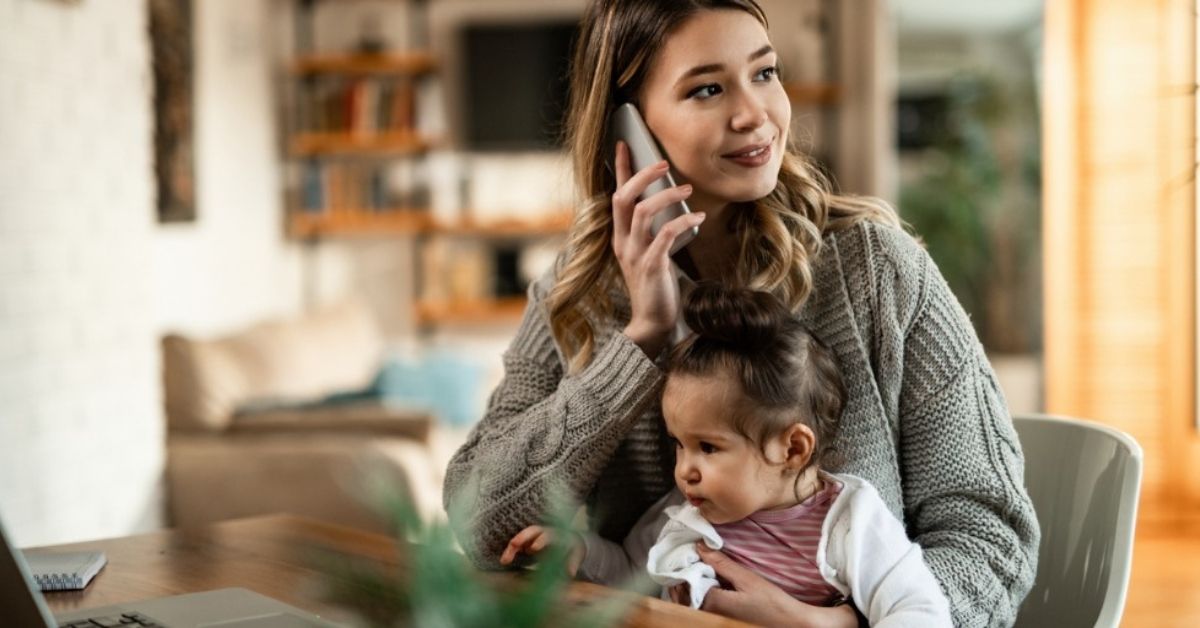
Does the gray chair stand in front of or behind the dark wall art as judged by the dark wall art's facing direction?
in front

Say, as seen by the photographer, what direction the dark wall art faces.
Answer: facing the viewer

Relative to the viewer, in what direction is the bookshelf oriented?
toward the camera

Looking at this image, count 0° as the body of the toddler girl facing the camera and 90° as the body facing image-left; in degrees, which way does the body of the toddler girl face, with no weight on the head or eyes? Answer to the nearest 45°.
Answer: approximately 45°

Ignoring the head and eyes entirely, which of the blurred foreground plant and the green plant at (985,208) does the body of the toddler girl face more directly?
the blurred foreground plant

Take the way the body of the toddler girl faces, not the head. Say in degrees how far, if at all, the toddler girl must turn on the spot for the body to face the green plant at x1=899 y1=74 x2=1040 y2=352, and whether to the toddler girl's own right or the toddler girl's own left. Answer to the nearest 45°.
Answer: approximately 135° to the toddler girl's own right

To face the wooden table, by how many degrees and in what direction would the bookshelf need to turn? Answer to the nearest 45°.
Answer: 0° — it already faces it

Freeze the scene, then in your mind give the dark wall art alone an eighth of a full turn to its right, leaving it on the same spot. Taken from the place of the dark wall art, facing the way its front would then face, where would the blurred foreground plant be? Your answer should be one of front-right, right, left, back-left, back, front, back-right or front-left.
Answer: front-left

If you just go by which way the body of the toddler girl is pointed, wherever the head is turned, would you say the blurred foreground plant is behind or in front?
in front

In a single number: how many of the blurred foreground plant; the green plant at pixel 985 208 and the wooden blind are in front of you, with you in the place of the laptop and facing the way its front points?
2

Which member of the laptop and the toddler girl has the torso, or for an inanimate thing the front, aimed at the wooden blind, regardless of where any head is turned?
the laptop

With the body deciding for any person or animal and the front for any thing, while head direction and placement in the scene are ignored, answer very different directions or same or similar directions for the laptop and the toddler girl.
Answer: very different directions
